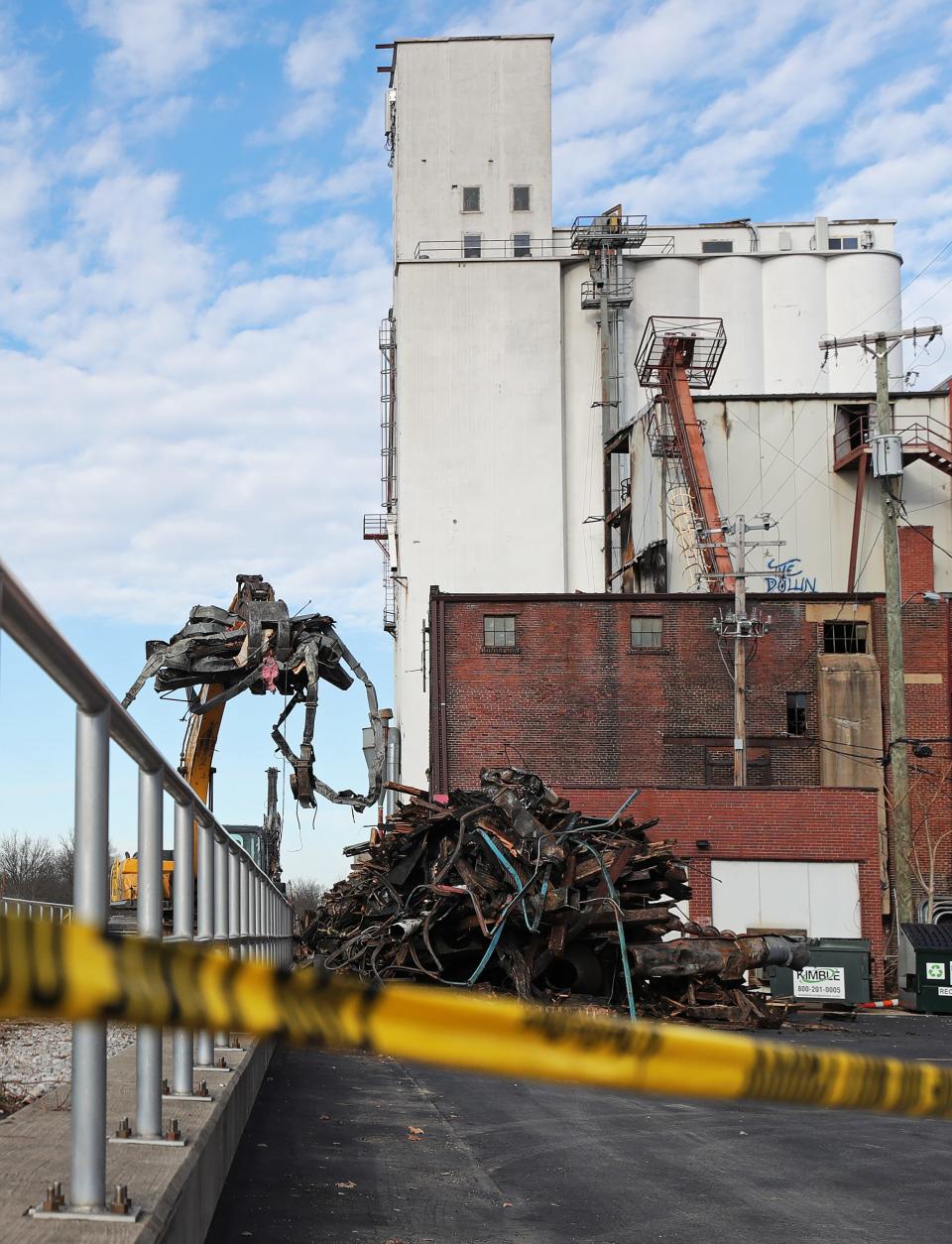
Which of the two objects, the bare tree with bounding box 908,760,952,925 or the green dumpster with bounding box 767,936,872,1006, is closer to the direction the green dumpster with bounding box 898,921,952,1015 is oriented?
the green dumpster

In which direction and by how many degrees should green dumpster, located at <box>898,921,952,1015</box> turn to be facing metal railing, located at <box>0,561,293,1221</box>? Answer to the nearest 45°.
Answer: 0° — it already faces it

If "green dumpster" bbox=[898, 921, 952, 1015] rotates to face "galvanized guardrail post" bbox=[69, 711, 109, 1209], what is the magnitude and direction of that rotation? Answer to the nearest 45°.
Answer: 0° — it already faces it

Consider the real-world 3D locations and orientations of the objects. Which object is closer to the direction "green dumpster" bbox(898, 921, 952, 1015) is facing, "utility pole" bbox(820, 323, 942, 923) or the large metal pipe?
the large metal pipe

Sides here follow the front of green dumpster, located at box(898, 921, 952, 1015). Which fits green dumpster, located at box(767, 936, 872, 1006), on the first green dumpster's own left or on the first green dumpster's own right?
on the first green dumpster's own right

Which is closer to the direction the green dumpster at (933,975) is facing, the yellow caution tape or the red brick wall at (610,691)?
the yellow caution tape

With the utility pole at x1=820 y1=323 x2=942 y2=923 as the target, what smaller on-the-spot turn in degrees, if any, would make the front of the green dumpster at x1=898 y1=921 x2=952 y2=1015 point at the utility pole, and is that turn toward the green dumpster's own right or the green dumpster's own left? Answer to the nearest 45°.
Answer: approximately 180°

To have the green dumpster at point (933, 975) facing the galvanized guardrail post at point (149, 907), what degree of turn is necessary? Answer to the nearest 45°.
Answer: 0° — it already faces it

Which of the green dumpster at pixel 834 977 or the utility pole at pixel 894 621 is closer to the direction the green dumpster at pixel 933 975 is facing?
the green dumpster

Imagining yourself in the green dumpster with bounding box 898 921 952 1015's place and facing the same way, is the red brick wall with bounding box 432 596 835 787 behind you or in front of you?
behind

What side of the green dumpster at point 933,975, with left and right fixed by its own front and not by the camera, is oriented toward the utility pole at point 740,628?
back

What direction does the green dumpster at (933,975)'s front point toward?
toward the camera
